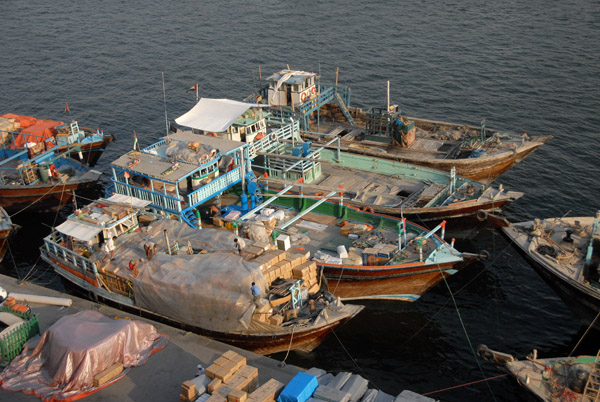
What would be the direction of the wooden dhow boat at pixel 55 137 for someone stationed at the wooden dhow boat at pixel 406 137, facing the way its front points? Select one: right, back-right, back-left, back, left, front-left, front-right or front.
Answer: back-right

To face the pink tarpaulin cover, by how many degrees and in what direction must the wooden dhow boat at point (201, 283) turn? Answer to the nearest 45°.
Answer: approximately 90° to its right

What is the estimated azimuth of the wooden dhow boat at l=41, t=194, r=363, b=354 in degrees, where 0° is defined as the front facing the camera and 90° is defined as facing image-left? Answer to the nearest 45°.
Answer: approximately 315°

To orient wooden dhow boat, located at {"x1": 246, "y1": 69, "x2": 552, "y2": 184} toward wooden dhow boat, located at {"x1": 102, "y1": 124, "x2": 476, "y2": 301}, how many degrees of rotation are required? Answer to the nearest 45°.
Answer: approximately 90° to its right

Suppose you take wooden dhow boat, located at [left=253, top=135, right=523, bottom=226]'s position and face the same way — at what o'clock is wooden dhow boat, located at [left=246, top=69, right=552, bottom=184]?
wooden dhow boat, located at [left=246, top=69, right=552, bottom=184] is roughly at 8 o'clock from wooden dhow boat, located at [left=253, top=135, right=523, bottom=226].

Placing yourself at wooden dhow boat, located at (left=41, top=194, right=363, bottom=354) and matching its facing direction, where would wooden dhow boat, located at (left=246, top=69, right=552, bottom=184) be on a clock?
wooden dhow boat, located at (left=246, top=69, right=552, bottom=184) is roughly at 9 o'clock from wooden dhow boat, located at (left=41, top=194, right=363, bottom=354).

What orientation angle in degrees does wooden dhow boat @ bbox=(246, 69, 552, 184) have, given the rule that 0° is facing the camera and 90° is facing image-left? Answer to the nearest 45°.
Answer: approximately 315°
